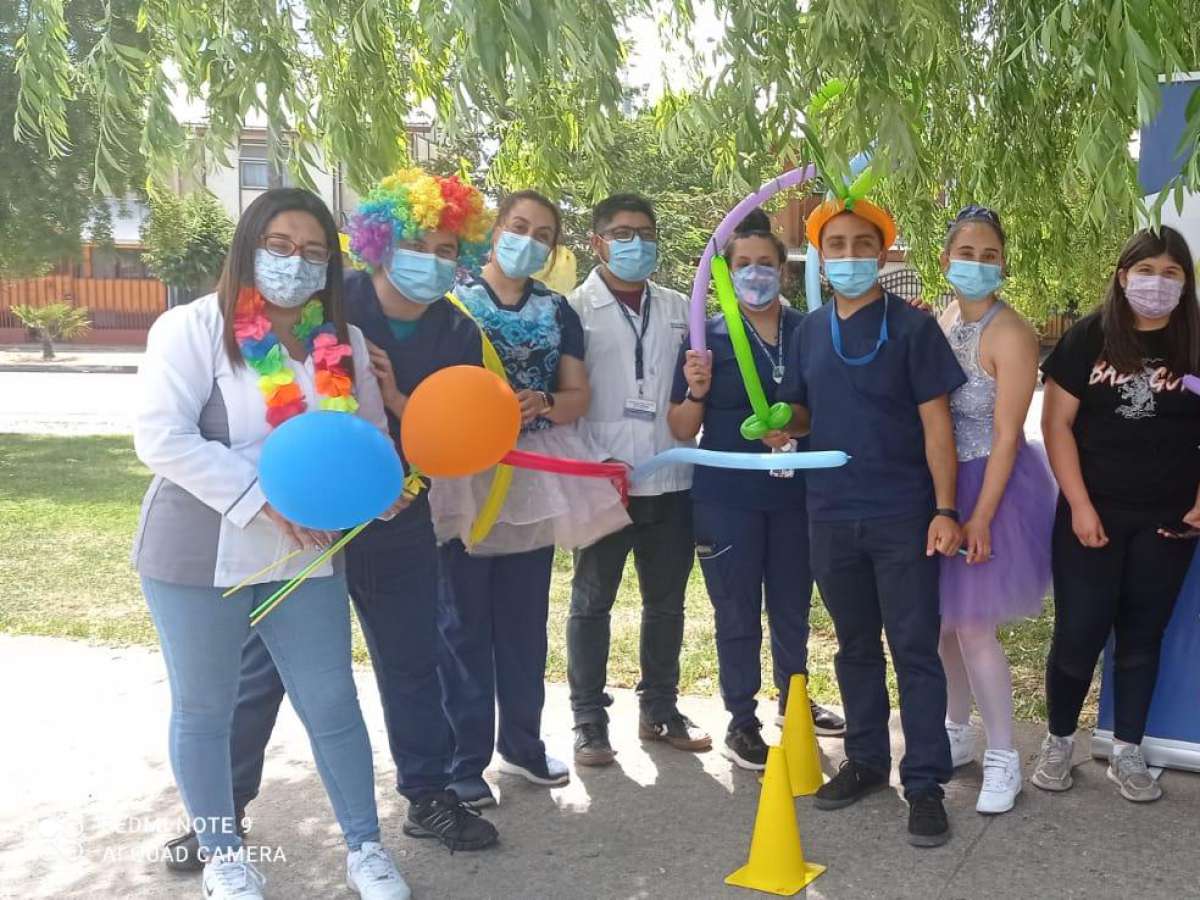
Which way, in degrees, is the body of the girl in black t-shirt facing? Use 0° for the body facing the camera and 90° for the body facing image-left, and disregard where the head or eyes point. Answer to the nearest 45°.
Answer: approximately 0°

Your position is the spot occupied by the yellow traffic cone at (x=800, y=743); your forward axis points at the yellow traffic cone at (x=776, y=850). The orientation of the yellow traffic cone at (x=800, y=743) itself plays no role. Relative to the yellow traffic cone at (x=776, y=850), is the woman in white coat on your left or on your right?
right

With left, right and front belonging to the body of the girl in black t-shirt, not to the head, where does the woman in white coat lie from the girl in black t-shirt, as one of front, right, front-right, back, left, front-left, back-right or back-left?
front-right

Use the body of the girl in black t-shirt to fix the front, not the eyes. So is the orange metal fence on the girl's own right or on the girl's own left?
on the girl's own right

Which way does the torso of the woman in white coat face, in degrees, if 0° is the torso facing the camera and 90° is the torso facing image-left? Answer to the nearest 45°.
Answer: approximately 315°

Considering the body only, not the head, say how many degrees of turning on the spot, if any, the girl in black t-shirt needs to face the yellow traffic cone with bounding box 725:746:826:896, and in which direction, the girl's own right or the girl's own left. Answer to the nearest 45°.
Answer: approximately 45° to the girl's own right
